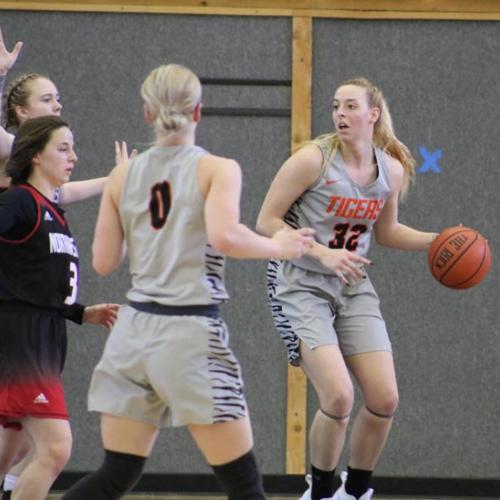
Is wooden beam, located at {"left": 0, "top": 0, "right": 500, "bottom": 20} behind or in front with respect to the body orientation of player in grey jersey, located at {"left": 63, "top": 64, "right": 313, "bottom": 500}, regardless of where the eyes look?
in front

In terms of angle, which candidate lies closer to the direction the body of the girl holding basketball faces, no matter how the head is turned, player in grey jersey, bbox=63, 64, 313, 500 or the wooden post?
the player in grey jersey

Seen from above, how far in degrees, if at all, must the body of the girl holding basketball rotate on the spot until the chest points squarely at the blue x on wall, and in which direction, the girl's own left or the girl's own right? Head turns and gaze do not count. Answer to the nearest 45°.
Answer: approximately 135° to the girl's own left

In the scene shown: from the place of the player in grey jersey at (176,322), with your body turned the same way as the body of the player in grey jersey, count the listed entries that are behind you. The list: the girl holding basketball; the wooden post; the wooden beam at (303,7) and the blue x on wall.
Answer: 0

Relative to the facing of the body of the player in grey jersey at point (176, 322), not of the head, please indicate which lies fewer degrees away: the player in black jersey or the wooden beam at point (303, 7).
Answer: the wooden beam

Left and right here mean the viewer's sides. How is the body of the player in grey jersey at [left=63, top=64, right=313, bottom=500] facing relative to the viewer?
facing away from the viewer and to the right of the viewer

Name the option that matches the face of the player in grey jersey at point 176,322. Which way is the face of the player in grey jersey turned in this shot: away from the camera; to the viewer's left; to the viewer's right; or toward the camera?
away from the camera

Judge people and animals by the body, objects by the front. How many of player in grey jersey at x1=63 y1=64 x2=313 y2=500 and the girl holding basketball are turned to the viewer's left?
0

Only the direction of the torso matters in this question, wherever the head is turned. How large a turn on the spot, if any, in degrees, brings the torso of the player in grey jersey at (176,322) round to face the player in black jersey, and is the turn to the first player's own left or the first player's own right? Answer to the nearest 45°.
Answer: approximately 90° to the first player's own left

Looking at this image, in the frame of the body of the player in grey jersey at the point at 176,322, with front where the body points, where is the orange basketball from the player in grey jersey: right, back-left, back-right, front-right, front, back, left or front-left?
front

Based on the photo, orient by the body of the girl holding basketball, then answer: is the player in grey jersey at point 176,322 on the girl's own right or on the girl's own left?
on the girl's own right

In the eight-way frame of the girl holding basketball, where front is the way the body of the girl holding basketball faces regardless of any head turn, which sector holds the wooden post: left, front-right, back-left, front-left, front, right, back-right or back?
back-left

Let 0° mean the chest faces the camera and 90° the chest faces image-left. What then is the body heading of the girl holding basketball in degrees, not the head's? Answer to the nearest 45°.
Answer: approximately 315°

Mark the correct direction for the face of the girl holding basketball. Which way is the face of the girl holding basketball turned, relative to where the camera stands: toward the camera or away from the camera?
toward the camera

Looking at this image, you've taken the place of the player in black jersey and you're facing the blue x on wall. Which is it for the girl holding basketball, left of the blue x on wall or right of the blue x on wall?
right

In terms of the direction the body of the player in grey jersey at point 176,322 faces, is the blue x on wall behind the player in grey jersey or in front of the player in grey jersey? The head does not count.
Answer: in front
